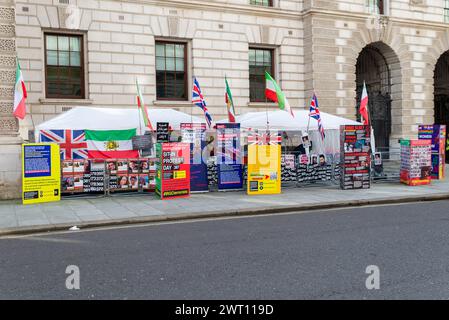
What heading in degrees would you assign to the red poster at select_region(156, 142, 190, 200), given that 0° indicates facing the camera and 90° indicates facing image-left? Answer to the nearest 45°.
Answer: approximately 0°

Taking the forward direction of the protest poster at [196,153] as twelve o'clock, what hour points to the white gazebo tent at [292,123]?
The white gazebo tent is roughly at 8 o'clock from the protest poster.

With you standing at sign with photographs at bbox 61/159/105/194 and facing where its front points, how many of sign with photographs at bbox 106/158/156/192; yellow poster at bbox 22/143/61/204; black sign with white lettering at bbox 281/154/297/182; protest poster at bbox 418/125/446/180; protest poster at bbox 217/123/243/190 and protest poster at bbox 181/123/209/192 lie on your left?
5

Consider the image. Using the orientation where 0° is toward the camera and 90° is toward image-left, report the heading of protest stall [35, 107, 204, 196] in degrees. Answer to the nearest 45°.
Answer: approximately 0°

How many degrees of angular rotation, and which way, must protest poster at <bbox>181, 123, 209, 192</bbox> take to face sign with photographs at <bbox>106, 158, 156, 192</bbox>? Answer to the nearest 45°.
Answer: approximately 90° to its right

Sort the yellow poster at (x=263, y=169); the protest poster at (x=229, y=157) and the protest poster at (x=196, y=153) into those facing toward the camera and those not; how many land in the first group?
3

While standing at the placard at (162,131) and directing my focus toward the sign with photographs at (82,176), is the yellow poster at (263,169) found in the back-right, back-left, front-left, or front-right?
back-left

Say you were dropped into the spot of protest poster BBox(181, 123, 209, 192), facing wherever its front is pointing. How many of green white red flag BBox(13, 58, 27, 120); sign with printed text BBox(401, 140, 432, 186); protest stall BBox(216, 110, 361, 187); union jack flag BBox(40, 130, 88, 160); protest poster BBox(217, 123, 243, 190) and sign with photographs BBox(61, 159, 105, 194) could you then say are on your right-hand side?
3

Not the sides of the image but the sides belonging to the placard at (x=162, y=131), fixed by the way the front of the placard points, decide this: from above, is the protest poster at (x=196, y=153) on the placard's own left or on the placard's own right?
on the placard's own left

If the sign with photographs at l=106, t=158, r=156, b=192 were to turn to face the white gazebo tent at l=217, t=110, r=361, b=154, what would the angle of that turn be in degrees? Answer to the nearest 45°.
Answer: approximately 90° to its left
